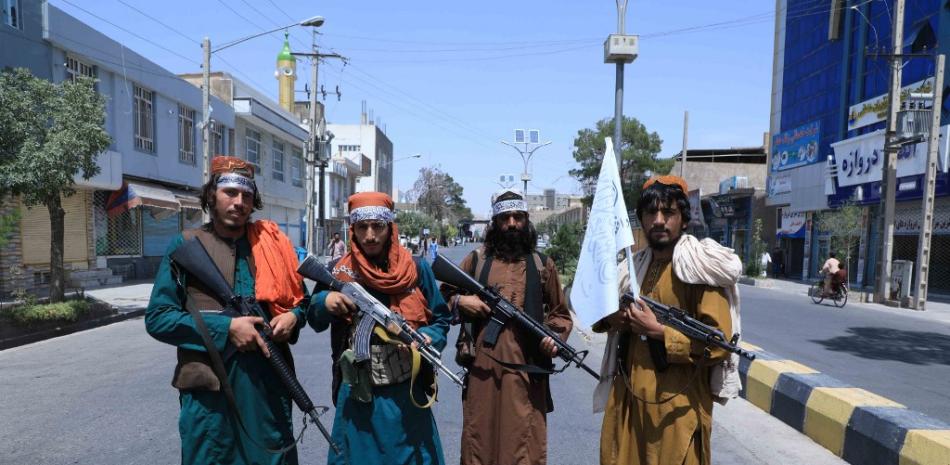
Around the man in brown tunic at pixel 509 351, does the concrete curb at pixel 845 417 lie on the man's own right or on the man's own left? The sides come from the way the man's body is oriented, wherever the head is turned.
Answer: on the man's own left

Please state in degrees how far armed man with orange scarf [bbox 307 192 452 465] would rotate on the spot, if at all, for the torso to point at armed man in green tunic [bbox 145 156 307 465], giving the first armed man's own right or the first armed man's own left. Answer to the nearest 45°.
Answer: approximately 90° to the first armed man's own right

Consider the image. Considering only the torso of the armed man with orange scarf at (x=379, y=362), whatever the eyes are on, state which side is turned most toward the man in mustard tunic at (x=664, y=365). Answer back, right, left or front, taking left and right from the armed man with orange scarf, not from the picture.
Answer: left

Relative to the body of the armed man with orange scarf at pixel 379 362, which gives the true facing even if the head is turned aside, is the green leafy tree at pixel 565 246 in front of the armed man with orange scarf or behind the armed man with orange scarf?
behind

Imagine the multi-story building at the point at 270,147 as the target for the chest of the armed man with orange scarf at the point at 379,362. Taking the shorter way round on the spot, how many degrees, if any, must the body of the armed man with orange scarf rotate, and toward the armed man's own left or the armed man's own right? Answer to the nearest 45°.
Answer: approximately 180°

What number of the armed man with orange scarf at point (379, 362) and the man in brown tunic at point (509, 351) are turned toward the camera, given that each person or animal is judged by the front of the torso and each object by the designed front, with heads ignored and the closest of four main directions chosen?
2

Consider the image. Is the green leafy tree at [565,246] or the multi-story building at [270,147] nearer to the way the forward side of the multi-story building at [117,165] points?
the green leafy tree

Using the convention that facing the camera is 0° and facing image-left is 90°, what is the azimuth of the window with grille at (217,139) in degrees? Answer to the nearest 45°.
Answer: approximately 315°

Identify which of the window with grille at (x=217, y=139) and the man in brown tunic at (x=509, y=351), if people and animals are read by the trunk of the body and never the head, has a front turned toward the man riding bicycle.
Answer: the window with grille

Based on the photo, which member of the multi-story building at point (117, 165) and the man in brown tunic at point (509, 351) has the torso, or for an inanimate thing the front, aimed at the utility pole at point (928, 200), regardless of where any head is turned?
the multi-story building
